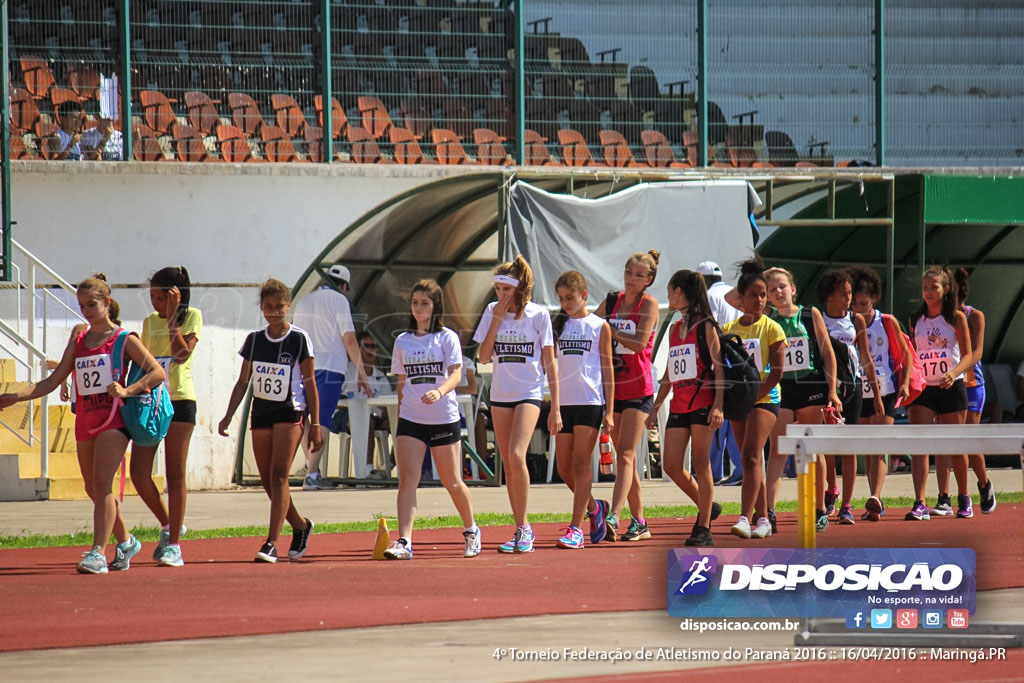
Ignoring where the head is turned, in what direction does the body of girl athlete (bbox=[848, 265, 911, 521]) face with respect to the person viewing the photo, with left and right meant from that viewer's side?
facing the viewer and to the left of the viewer

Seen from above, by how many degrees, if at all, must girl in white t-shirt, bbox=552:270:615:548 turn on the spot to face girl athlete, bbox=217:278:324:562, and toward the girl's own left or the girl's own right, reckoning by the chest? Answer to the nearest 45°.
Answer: approximately 45° to the girl's own right

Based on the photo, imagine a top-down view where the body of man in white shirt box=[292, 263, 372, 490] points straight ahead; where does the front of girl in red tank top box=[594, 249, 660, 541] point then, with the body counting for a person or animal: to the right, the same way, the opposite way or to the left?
the opposite way

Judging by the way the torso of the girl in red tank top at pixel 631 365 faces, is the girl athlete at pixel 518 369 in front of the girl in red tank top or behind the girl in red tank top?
in front

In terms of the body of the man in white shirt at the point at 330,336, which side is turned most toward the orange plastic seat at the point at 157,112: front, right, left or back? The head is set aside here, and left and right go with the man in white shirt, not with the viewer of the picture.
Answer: left

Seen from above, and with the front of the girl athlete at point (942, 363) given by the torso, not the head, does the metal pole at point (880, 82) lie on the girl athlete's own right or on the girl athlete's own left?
on the girl athlete's own right

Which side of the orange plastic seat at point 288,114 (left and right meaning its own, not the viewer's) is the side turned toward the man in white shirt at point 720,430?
front

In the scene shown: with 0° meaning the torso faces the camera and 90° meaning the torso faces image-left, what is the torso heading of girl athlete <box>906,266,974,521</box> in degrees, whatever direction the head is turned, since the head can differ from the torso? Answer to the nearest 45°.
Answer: approximately 45°

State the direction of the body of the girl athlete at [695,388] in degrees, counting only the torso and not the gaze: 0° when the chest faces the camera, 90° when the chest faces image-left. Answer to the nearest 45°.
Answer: approximately 45°
